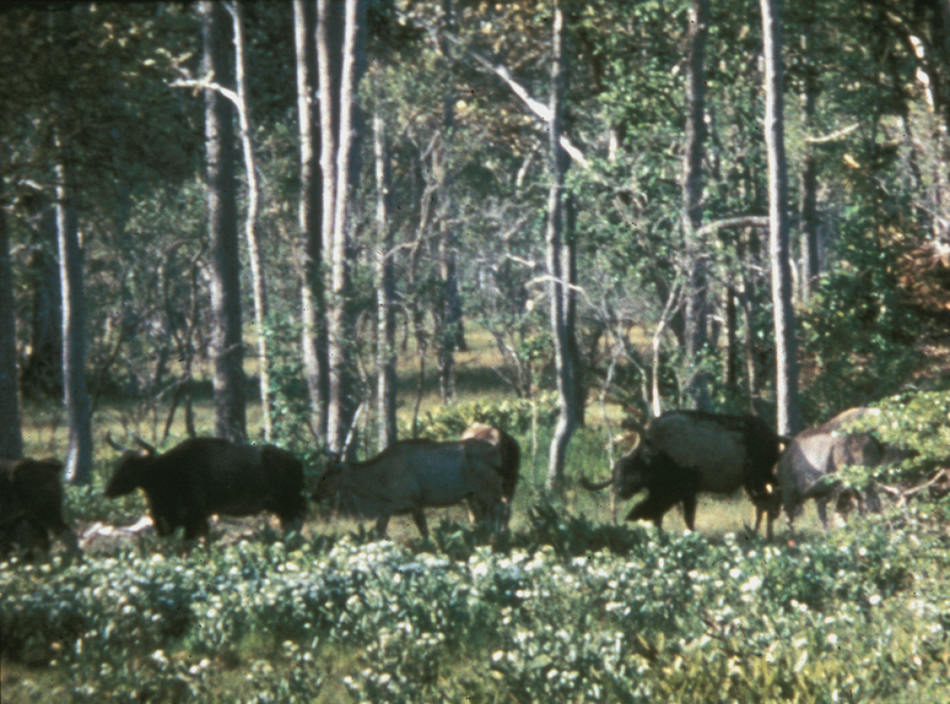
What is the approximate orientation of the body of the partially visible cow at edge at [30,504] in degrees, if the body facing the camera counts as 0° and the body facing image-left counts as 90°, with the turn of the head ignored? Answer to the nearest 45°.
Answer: approximately 90°

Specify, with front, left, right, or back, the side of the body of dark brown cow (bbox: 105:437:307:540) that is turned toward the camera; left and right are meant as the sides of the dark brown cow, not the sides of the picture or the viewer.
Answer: left

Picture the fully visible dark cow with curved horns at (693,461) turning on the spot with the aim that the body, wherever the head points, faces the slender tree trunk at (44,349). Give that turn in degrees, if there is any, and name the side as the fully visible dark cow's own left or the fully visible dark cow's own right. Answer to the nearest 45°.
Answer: approximately 45° to the fully visible dark cow's own right

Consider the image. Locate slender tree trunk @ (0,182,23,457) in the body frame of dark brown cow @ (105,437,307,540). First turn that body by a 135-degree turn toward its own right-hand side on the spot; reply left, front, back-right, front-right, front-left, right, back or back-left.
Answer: back-left

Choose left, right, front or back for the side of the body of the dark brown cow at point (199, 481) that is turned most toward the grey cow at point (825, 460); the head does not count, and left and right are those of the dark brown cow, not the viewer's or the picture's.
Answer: back

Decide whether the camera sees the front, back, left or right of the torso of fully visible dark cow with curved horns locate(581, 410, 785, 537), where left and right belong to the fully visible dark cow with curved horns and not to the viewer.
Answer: left

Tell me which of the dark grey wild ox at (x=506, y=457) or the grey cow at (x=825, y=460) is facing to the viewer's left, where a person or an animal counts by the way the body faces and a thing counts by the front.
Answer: the dark grey wild ox

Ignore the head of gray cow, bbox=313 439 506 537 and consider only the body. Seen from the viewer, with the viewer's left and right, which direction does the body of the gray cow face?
facing to the left of the viewer

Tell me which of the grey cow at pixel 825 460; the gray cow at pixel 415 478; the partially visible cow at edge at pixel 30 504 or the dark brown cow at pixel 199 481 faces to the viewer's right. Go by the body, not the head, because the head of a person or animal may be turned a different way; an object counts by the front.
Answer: the grey cow

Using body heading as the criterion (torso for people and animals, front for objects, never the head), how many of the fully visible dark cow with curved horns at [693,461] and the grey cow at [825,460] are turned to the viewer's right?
1

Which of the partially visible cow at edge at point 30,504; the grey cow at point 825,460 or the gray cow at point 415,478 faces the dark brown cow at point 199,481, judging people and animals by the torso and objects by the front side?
the gray cow

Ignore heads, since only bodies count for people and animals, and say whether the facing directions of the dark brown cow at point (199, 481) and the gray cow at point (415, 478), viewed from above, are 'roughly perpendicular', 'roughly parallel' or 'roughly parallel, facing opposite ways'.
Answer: roughly parallel

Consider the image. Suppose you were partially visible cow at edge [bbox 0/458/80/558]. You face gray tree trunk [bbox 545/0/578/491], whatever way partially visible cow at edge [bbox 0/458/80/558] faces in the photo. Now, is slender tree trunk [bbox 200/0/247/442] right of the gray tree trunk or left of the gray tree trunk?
left

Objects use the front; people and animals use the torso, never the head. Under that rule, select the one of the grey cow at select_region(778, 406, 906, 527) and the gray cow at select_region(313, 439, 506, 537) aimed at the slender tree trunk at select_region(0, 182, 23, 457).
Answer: the gray cow

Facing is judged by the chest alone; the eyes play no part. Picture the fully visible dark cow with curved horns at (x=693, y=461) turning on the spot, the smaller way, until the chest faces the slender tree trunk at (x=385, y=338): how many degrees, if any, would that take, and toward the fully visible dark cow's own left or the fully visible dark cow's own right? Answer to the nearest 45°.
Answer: approximately 45° to the fully visible dark cow's own right

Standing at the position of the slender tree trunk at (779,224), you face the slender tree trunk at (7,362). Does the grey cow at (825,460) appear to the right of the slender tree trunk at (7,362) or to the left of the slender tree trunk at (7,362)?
left
